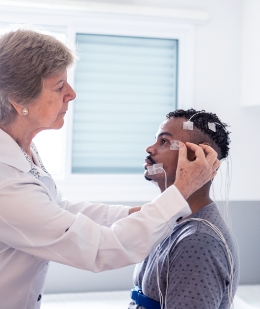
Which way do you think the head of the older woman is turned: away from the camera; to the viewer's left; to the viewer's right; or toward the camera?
to the viewer's right

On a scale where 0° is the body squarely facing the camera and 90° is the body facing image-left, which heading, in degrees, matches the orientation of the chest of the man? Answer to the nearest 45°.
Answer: approximately 90°

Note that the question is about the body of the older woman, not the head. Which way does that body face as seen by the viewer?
to the viewer's right

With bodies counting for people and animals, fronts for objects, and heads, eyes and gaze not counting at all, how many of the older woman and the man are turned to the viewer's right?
1

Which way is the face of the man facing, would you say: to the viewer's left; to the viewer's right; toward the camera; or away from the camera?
to the viewer's left

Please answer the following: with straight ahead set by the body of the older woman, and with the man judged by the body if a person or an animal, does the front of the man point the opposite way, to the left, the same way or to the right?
the opposite way
